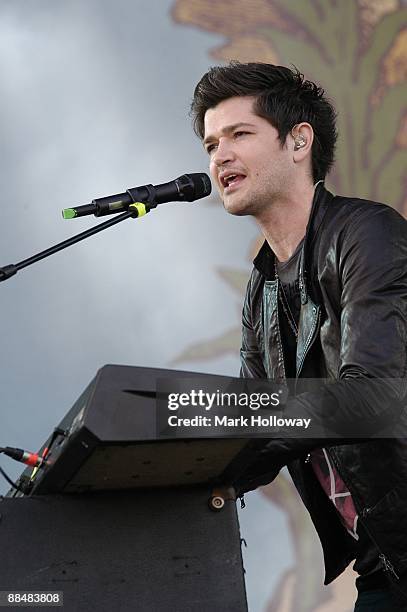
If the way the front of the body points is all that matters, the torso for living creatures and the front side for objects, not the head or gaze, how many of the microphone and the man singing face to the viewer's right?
1

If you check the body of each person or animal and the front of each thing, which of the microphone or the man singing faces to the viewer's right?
the microphone

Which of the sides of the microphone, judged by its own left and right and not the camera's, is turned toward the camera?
right

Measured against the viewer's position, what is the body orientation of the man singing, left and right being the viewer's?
facing the viewer and to the left of the viewer
